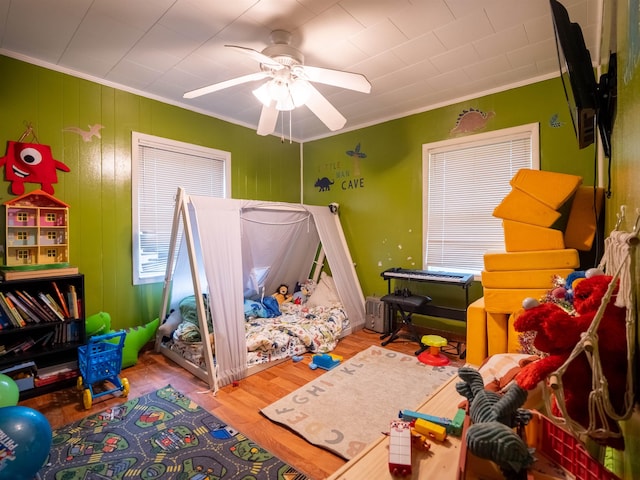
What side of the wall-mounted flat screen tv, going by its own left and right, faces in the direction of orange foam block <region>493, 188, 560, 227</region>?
right

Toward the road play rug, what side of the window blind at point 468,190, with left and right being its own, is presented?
front

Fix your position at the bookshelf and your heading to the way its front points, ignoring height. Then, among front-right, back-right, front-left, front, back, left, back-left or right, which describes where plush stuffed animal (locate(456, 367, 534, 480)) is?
front-right

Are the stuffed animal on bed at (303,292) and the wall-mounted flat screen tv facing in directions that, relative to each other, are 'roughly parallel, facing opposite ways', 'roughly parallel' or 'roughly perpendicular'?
roughly perpendicular

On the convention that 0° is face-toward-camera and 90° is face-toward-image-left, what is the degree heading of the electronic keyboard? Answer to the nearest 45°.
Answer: approximately 45°

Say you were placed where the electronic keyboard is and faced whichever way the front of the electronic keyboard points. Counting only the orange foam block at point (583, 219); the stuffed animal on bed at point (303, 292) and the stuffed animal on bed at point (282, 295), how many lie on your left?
1

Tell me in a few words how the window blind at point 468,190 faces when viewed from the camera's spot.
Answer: facing the viewer and to the left of the viewer

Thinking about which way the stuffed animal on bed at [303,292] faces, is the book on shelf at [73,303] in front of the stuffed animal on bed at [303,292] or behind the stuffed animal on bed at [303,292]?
in front

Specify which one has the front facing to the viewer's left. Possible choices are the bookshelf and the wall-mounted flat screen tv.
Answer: the wall-mounted flat screen tv

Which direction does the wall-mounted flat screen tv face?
to the viewer's left

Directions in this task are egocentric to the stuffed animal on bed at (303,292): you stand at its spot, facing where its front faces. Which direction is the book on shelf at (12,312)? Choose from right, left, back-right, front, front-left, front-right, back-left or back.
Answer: front

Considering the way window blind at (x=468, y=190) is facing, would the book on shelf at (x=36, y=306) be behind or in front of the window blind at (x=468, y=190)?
in front

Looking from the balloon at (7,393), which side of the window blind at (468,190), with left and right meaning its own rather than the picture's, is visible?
front
